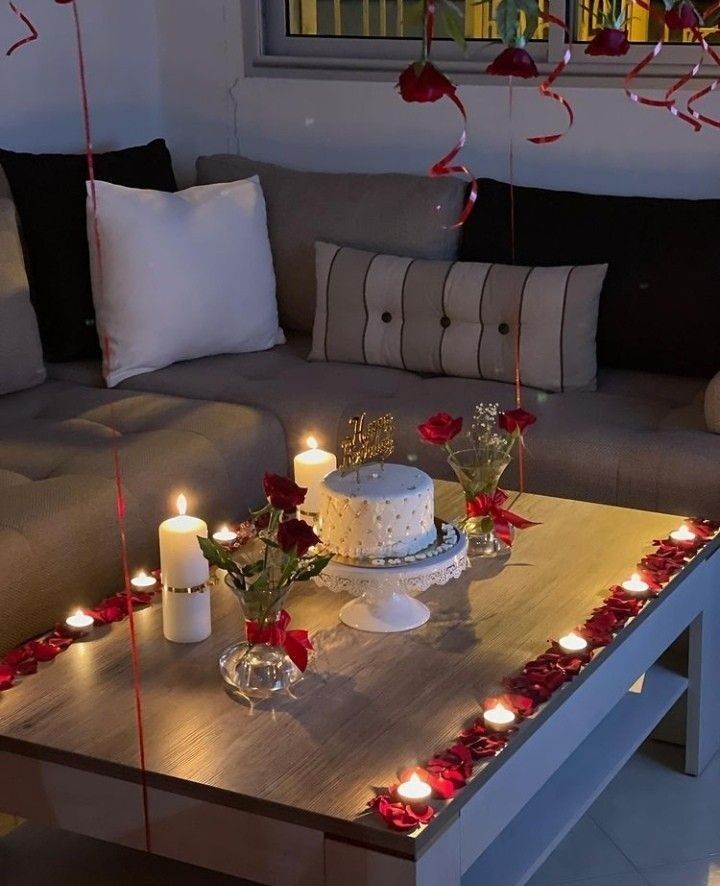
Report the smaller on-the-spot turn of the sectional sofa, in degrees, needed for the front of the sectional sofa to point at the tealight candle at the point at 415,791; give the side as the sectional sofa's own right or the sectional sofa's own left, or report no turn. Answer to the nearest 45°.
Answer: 0° — it already faces it

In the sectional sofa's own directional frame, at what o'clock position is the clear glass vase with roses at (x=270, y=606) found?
The clear glass vase with roses is roughly at 12 o'clock from the sectional sofa.

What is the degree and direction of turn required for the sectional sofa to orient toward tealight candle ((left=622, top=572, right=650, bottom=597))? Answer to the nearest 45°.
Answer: approximately 45° to its left

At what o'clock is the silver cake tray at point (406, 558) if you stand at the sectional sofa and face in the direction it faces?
The silver cake tray is roughly at 12 o'clock from the sectional sofa.

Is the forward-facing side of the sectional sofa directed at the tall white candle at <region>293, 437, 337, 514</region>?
yes

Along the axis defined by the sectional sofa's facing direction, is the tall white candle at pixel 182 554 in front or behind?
in front

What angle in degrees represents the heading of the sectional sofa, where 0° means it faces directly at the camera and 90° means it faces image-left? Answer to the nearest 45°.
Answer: approximately 0°

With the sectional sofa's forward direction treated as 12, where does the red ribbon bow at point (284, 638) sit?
The red ribbon bow is roughly at 12 o'clock from the sectional sofa.

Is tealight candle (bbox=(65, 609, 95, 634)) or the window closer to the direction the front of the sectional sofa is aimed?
the tealight candle

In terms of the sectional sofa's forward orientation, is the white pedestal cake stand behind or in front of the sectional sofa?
in front

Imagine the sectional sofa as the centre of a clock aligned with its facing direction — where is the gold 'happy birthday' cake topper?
The gold 'happy birthday' cake topper is roughly at 12 o'clock from the sectional sofa.

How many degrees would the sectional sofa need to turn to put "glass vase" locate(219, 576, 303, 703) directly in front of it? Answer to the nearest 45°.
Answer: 0° — it already faces it

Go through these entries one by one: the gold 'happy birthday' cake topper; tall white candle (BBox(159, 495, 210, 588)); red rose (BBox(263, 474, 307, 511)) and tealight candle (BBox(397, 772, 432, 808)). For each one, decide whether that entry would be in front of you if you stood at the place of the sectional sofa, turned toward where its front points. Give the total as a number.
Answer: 4
